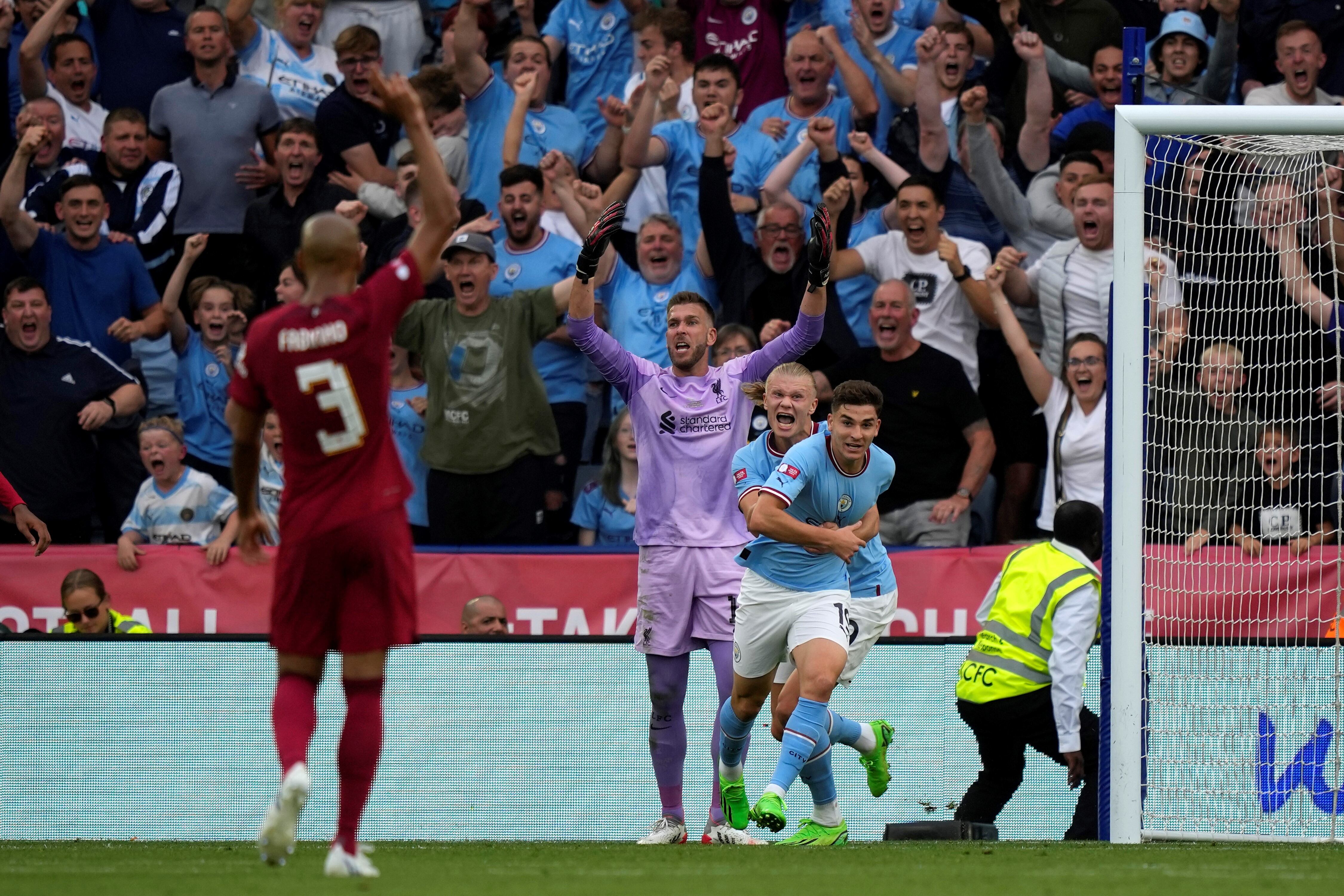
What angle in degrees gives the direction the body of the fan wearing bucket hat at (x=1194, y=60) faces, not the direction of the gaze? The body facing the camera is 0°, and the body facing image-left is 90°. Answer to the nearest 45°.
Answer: approximately 0°

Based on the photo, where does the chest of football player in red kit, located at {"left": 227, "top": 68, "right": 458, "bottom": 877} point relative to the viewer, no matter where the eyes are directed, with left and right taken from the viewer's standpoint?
facing away from the viewer

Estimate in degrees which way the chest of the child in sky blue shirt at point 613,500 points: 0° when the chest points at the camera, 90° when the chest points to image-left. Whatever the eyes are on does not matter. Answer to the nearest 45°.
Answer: approximately 0°

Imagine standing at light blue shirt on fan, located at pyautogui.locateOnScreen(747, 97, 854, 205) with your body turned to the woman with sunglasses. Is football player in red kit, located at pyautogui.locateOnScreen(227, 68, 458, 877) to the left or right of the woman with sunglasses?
left

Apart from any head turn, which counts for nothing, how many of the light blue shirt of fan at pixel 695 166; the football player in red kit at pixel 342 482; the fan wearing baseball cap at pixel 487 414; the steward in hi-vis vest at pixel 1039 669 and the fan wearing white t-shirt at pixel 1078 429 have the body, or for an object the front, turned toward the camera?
3
